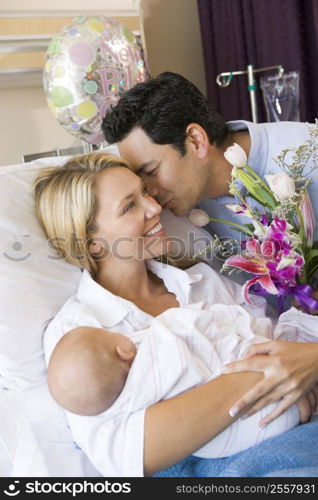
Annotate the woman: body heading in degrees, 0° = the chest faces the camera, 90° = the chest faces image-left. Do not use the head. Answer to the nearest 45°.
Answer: approximately 315°
